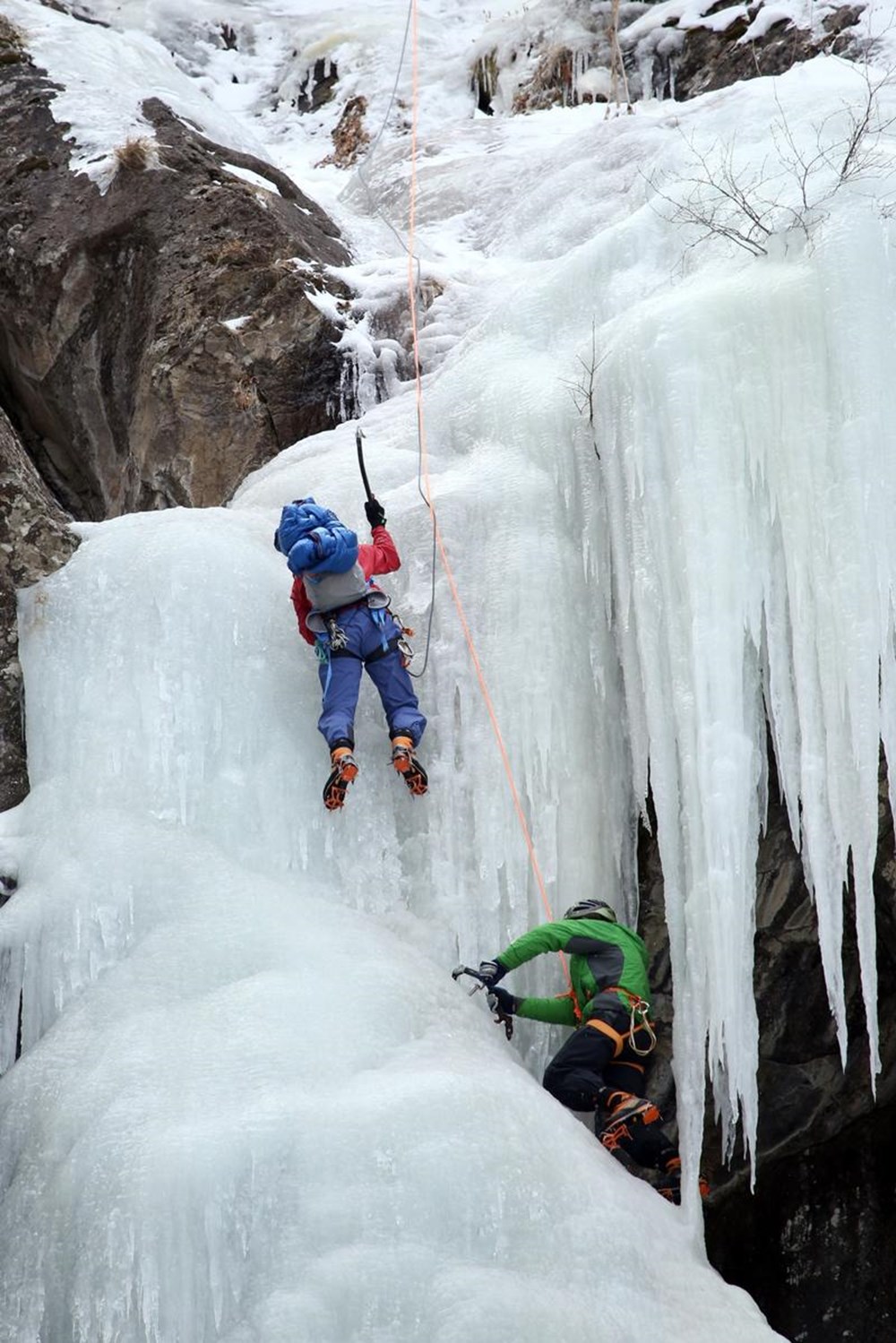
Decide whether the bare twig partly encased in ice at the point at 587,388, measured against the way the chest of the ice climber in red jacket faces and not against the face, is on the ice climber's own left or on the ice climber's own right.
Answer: on the ice climber's own right

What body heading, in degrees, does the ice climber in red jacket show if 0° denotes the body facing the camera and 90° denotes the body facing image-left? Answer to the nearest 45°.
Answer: approximately 180°
